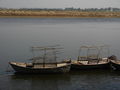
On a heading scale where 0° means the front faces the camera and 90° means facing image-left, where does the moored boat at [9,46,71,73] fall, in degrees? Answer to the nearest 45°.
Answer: approximately 90°
